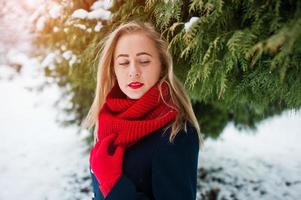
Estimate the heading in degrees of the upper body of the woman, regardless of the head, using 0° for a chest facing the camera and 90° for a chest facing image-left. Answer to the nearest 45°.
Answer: approximately 45°
